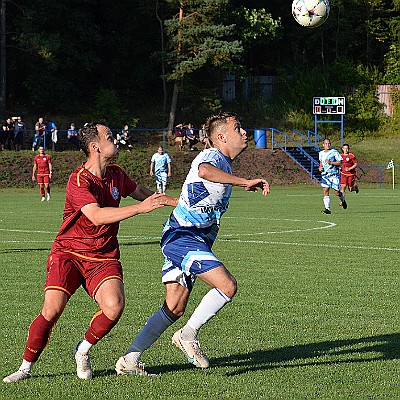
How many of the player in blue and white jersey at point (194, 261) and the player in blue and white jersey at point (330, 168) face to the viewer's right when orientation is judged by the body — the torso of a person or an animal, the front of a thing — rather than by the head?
1

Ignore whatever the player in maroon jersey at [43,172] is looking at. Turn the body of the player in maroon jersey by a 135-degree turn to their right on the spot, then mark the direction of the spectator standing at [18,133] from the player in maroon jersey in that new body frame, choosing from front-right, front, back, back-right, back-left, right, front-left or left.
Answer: front-right

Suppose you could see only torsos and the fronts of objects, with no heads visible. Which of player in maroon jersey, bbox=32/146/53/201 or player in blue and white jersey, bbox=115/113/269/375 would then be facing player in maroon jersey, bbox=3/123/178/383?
player in maroon jersey, bbox=32/146/53/201

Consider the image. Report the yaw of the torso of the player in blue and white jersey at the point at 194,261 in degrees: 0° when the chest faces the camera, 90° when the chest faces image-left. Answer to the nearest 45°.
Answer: approximately 270°

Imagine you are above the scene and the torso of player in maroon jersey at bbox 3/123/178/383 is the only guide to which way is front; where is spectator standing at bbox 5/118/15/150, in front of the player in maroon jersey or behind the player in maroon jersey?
behind

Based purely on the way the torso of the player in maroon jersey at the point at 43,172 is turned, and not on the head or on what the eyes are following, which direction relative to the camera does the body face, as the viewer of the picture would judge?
toward the camera

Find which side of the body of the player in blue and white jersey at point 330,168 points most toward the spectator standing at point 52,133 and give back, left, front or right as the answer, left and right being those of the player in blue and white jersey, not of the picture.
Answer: right

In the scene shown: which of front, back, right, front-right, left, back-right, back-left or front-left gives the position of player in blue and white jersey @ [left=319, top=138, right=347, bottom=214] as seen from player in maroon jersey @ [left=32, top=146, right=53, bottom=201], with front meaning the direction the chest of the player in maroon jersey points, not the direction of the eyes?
front-left

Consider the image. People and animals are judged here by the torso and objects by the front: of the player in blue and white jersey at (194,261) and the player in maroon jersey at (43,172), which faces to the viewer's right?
the player in blue and white jersey

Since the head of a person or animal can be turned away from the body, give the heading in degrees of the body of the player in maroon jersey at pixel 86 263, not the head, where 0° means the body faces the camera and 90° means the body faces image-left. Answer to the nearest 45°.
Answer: approximately 315°

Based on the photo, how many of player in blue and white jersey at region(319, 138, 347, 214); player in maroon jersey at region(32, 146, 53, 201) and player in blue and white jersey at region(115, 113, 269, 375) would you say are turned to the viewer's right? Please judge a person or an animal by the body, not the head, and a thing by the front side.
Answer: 1

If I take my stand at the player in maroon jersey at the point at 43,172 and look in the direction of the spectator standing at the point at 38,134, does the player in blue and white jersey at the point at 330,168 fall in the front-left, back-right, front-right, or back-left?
back-right

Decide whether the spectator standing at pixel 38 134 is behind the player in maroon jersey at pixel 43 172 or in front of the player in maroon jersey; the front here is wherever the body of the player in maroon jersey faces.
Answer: behind

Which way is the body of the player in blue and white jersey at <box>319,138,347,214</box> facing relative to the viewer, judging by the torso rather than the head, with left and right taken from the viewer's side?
facing the viewer and to the left of the viewer

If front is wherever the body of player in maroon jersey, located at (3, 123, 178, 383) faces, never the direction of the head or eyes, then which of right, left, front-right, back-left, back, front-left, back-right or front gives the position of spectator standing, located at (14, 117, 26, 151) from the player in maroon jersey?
back-left

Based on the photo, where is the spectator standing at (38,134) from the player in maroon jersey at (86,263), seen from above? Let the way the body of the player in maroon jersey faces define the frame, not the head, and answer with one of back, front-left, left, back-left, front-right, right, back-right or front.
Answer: back-left

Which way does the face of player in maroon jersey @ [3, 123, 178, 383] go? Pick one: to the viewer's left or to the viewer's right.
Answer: to the viewer's right
